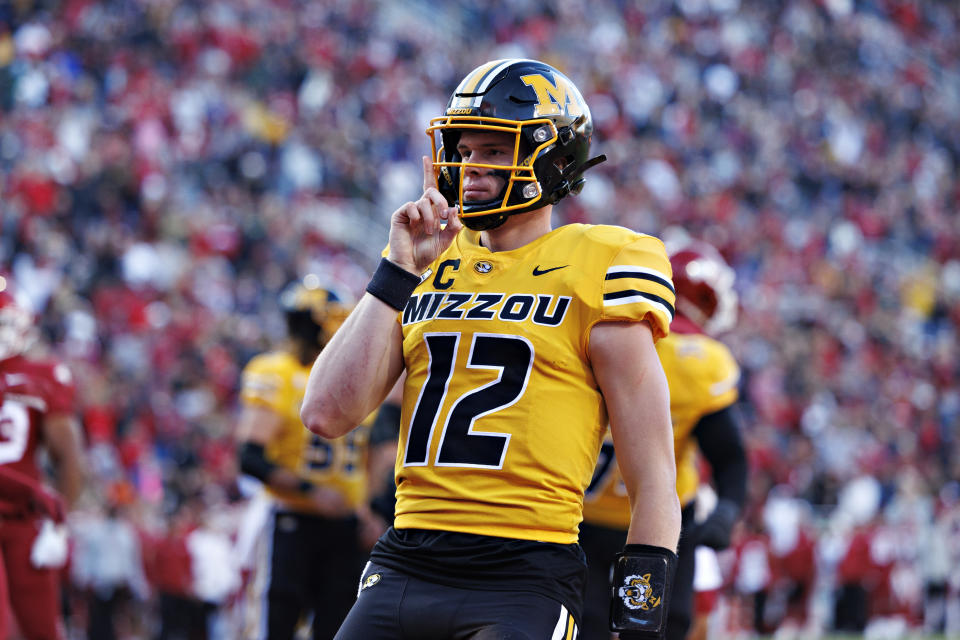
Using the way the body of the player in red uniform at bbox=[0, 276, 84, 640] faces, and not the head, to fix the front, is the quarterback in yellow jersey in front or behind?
in front

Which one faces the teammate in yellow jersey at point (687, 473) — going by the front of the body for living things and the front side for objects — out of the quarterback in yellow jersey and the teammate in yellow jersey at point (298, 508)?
the teammate in yellow jersey at point (298, 508)

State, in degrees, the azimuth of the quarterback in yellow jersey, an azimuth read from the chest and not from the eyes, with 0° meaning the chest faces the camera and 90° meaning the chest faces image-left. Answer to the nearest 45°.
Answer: approximately 45°

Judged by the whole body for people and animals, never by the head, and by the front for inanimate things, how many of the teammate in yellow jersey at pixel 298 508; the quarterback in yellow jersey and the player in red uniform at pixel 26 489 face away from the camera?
0

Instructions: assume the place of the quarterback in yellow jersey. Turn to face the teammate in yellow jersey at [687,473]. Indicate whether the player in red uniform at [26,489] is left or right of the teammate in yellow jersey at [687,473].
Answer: left

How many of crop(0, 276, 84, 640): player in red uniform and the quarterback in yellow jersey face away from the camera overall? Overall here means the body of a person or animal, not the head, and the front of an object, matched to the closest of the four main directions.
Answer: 0

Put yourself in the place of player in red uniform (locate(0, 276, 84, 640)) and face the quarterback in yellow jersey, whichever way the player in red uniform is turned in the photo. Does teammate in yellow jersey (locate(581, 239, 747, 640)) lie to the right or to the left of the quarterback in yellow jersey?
left

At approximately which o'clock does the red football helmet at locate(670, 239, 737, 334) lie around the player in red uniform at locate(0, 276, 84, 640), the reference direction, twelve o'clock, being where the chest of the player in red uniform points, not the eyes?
The red football helmet is roughly at 10 o'clock from the player in red uniform.

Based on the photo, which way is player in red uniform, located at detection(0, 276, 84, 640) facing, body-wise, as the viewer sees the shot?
toward the camera

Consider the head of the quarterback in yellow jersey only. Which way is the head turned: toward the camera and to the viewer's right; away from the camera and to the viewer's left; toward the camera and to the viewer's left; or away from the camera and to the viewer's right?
toward the camera and to the viewer's left

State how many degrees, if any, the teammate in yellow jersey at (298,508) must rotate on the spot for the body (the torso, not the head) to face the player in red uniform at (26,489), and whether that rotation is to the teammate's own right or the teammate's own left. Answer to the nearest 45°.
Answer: approximately 90° to the teammate's own right

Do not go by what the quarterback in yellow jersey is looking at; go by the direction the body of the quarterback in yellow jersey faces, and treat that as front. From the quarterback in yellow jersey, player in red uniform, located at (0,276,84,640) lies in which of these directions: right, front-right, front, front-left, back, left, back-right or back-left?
right

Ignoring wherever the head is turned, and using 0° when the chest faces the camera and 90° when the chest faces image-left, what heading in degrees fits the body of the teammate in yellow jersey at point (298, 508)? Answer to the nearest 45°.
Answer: approximately 315°
